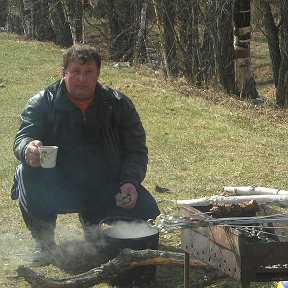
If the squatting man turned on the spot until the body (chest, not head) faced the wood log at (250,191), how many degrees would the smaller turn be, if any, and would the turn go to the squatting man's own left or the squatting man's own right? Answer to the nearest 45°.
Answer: approximately 90° to the squatting man's own left

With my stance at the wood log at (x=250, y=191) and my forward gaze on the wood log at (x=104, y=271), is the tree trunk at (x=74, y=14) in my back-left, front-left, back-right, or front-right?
back-right

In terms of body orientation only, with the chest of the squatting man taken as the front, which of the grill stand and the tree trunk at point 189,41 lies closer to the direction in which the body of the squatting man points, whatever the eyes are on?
the grill stand

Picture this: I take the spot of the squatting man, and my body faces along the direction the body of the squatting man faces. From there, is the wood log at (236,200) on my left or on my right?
on my left

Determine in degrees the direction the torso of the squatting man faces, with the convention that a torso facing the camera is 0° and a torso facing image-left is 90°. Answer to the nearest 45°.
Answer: approximately 0°

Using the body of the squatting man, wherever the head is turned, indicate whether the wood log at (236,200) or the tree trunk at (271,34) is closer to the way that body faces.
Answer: the wood log

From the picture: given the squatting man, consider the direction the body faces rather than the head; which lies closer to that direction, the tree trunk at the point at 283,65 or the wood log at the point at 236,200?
the wood log

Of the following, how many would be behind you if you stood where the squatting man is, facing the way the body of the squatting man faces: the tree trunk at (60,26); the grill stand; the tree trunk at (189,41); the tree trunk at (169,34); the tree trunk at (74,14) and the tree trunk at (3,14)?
5

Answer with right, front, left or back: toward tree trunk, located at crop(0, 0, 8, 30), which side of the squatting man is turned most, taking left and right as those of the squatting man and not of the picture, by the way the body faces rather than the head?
back

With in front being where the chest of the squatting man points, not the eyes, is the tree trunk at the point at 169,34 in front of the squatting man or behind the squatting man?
behind
